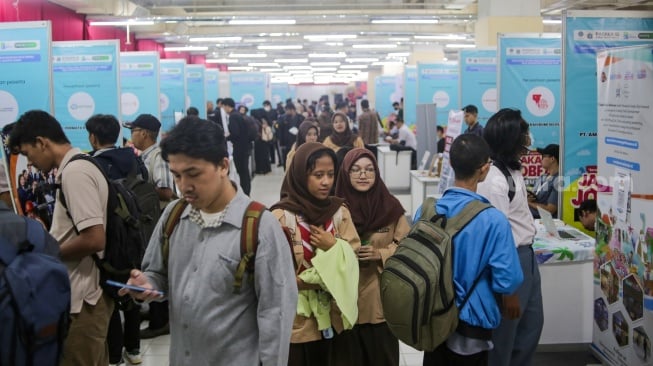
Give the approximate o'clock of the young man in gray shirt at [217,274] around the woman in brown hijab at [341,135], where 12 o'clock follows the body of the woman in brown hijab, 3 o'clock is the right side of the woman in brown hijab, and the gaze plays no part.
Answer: The young man in gray shirt is roughly at 12 o'clock from the woman in brown hijab.
